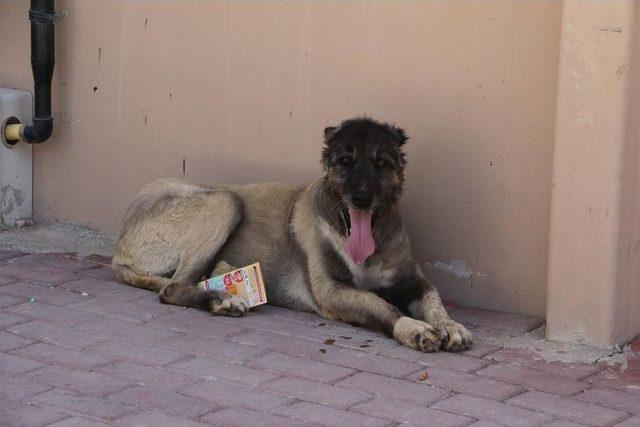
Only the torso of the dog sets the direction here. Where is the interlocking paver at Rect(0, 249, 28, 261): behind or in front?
behind

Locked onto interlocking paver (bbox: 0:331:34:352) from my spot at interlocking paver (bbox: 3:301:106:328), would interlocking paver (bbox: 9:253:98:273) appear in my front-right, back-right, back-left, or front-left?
back-right

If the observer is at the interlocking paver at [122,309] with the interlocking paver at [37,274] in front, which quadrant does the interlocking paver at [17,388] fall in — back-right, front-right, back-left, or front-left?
back-left

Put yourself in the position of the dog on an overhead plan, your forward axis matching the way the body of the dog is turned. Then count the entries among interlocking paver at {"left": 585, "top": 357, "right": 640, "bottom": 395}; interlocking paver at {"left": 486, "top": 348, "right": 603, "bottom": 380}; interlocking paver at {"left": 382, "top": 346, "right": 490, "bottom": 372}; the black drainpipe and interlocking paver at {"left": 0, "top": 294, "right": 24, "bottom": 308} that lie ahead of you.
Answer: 3

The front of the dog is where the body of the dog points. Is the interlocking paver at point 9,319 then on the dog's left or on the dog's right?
on the dog's right

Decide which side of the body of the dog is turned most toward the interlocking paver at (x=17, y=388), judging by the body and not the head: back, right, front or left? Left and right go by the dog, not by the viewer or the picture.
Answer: right

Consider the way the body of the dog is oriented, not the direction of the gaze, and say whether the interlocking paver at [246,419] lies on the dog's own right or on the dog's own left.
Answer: on the dog's own right

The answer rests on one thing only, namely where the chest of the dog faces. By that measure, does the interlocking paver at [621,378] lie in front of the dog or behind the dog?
in front

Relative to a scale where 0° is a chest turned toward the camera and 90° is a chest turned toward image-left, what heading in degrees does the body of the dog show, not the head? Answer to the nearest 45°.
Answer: approximately 315°
